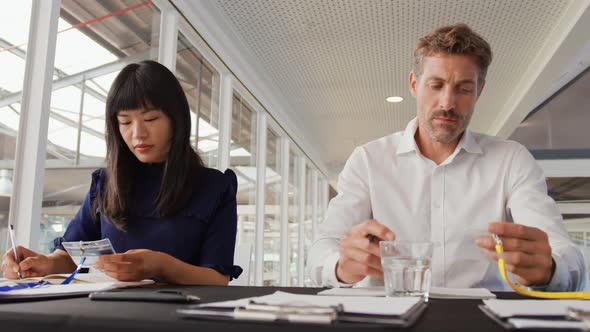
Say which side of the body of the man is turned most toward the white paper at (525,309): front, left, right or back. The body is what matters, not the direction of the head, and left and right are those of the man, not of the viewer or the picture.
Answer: front

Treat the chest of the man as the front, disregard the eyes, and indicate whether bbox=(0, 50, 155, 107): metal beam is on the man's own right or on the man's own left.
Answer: on the man's own right

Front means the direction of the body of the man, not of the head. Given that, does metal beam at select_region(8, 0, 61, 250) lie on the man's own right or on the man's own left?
on the man's own right

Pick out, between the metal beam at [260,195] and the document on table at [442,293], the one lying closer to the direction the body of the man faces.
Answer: the document on table

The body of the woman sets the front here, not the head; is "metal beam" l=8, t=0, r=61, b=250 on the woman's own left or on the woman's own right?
on the woman's own right

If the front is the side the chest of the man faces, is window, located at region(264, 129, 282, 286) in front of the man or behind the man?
behind

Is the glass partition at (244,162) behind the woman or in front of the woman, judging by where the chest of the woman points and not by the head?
behind

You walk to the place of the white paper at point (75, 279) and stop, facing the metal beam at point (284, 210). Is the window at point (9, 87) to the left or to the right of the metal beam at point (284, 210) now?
left

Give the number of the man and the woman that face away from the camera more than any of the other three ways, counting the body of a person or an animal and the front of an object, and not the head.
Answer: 0

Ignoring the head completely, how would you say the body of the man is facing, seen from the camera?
toward the camera

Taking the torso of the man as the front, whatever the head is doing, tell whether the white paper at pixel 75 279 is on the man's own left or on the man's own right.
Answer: on the man's own right
